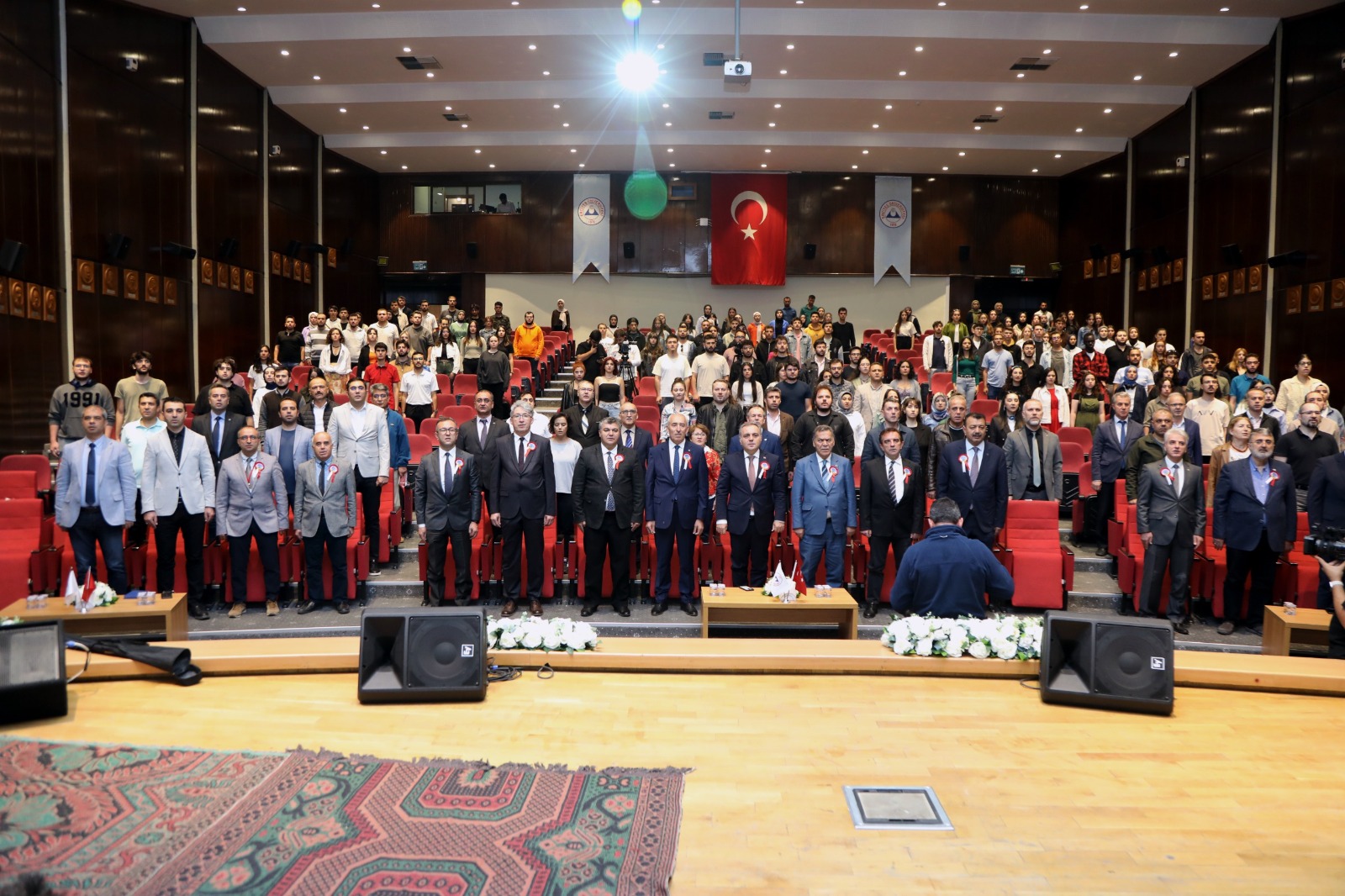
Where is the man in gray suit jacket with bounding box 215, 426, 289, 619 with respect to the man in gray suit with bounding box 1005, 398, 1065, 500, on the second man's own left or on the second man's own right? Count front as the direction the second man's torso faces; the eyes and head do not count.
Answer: on the second man's own right

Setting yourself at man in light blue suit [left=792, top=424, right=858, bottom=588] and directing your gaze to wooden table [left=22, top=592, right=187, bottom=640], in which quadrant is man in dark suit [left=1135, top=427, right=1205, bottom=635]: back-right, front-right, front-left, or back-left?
back-left

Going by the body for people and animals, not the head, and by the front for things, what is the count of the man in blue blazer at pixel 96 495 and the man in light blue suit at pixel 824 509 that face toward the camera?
2

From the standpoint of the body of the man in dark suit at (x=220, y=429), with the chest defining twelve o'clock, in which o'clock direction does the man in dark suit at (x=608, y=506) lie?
the man in dark suit at (x=608, y=506) is roughly at 10 o'clock from the man in dark suit at (x=220, y=429).

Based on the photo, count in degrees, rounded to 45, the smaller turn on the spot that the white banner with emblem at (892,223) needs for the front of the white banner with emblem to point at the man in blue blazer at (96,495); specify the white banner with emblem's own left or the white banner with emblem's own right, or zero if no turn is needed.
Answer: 0° — it already faces them

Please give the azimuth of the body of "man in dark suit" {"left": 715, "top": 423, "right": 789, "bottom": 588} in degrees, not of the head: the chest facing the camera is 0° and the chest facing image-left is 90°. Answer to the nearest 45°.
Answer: approximately 0°
